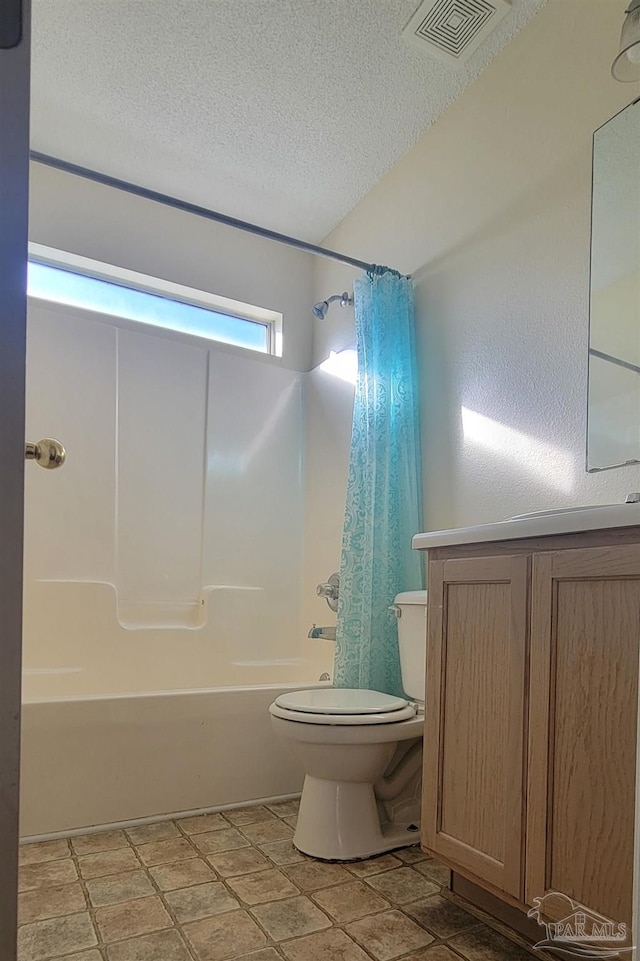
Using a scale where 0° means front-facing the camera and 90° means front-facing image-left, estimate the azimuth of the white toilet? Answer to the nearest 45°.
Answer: approximately 45°

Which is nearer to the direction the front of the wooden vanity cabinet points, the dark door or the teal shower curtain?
the dark door

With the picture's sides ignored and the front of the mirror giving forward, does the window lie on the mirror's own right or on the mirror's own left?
on the mirror's own right

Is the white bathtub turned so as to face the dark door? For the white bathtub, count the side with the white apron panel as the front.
yes

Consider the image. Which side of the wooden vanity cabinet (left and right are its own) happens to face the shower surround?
right

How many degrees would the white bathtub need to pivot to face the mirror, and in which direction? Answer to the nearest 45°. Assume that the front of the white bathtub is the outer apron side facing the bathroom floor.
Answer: approximately 45° to its left
